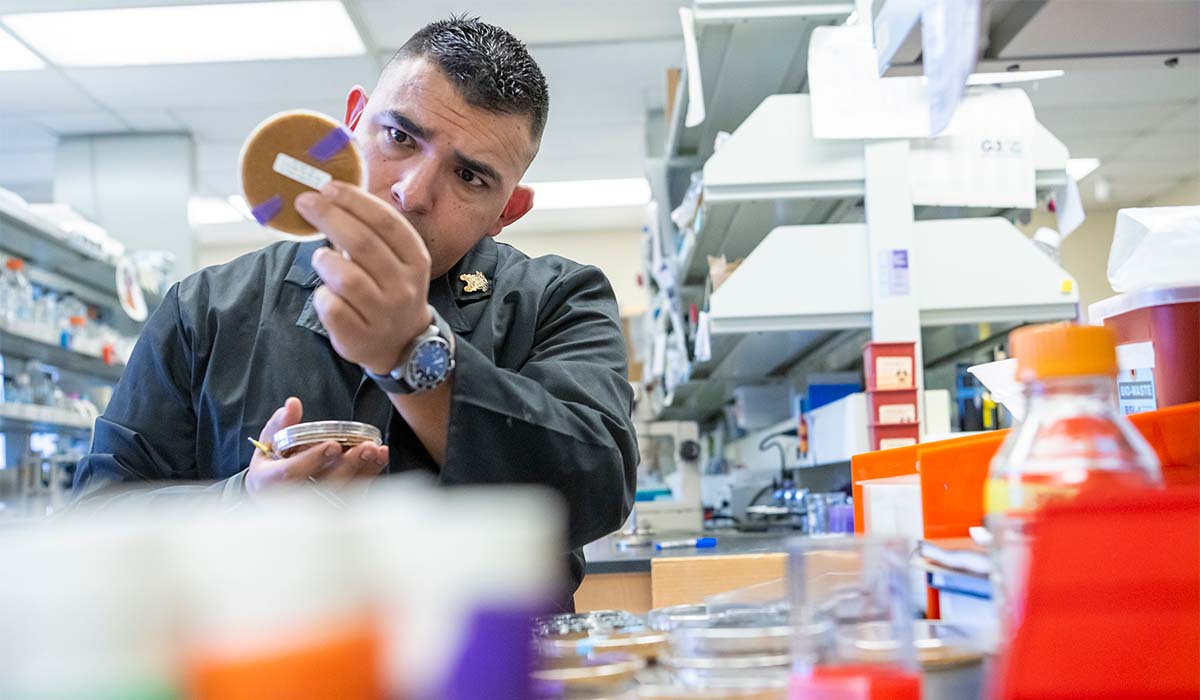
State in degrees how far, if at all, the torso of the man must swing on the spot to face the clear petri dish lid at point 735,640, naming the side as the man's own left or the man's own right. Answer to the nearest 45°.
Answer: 0° — they already face it

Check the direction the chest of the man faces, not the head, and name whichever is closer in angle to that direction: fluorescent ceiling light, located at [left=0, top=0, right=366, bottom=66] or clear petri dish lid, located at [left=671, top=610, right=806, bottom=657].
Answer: the clear petri dish lid

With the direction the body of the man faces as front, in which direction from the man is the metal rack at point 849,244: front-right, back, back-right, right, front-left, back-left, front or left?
back-left

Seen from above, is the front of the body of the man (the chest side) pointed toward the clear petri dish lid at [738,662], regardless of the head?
yes

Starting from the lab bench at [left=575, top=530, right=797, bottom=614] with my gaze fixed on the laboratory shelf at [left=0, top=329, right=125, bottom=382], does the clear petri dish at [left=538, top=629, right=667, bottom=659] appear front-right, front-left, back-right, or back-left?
back-left

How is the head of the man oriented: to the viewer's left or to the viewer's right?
to the viewer's left

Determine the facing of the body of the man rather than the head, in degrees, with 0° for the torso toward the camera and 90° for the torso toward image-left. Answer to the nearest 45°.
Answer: approximately 0°

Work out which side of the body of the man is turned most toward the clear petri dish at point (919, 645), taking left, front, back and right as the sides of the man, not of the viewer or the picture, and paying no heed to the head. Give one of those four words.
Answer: front

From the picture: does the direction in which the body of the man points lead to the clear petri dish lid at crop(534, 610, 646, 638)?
yes
